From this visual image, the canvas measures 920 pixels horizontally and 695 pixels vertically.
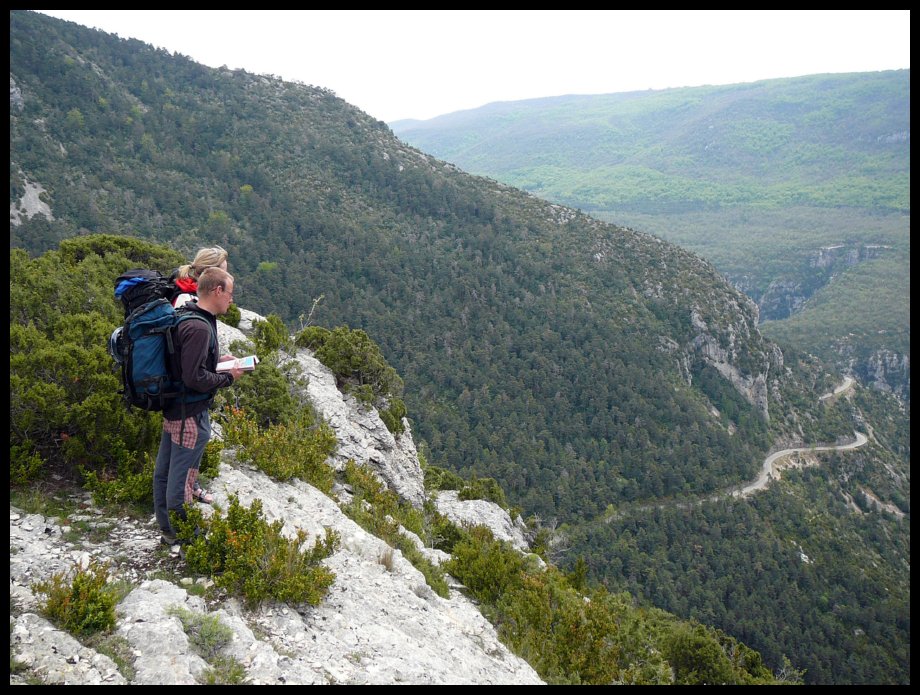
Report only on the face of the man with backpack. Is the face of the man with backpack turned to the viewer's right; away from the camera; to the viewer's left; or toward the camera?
to the viewer's right

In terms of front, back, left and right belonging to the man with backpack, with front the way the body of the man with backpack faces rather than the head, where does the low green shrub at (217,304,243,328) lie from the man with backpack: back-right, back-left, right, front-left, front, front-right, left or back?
left

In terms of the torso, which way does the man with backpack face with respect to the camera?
to the viewer's right

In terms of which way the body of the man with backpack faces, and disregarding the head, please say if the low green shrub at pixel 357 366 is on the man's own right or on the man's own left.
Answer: on the man's own left
